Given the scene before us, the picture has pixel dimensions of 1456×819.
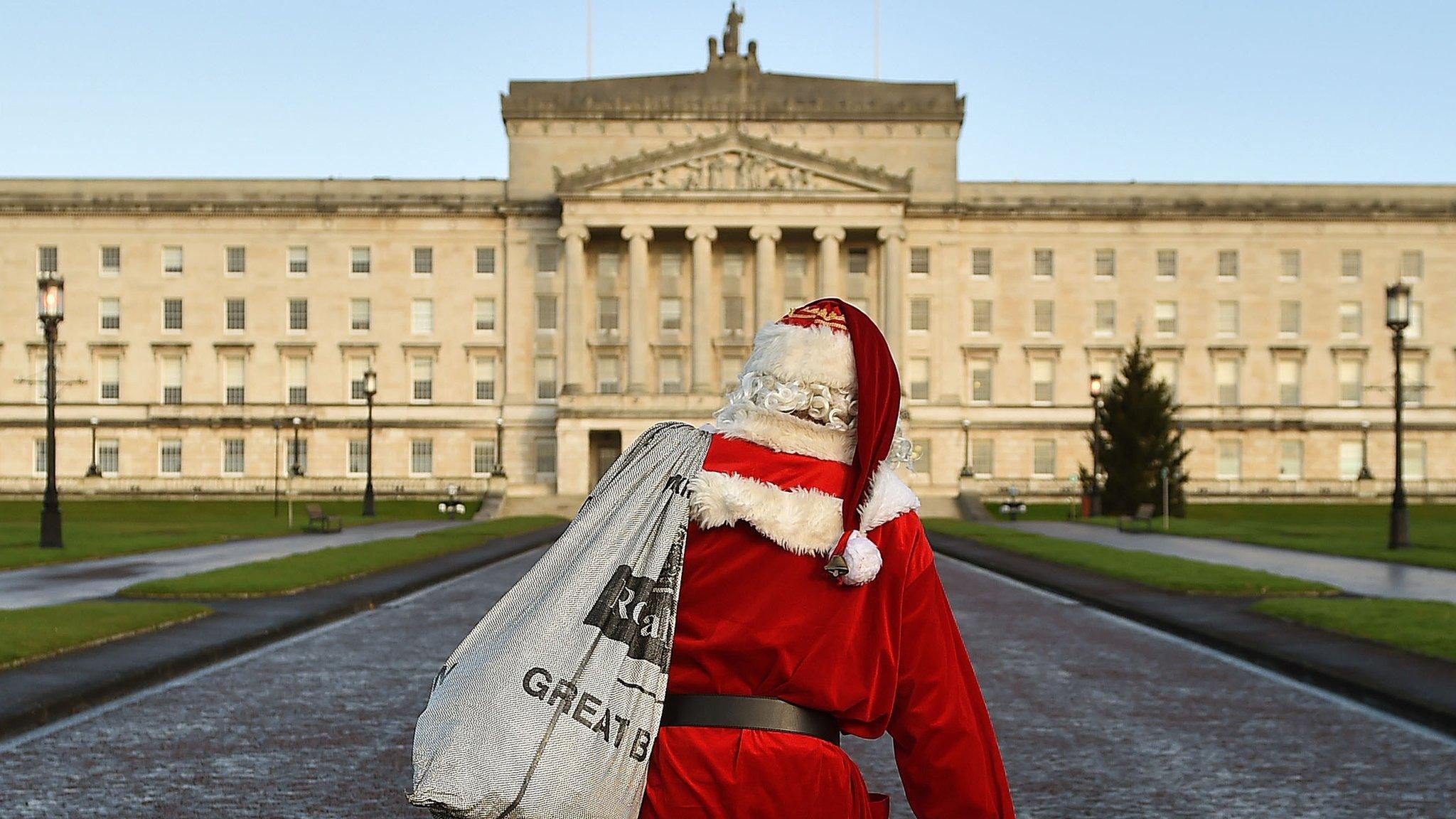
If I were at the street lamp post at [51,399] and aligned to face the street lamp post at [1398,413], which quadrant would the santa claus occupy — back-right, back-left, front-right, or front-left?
front-right

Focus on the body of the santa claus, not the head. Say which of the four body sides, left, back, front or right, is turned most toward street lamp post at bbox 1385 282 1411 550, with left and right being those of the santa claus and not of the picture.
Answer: front

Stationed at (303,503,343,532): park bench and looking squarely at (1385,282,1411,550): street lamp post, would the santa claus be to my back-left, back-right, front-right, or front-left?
front-right

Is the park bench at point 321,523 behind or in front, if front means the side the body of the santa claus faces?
in front

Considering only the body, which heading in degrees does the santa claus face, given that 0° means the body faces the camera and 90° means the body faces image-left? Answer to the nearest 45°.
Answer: approximately 180°

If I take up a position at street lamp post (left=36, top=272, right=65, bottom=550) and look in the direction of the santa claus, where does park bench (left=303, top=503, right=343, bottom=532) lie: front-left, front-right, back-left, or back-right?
back-left

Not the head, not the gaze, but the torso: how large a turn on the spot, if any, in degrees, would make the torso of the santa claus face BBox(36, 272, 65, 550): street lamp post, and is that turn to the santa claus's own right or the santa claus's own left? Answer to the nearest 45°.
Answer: approximately 45° to the santa claus's own left

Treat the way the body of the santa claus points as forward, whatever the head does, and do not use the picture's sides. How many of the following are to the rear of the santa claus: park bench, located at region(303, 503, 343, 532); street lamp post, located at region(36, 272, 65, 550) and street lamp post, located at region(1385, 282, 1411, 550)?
0
